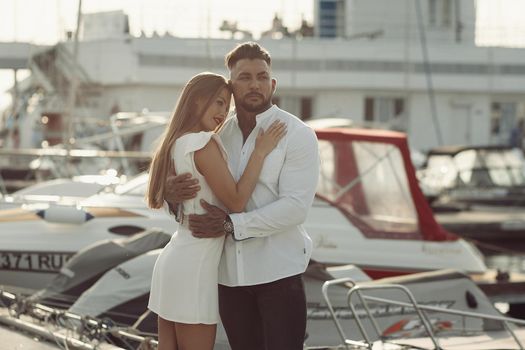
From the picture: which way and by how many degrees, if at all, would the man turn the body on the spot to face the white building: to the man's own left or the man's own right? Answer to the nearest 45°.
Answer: approximately 135° to the man's own right

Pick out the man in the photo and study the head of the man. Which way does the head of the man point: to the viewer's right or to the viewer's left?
to the viewer's left

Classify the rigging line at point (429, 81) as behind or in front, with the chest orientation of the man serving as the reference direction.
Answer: behind

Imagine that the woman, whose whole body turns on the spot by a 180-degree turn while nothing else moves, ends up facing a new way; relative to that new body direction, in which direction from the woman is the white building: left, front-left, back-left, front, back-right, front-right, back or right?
right

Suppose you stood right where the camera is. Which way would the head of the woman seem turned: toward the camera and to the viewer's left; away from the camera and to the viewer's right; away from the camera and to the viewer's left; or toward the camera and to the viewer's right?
toward the camera and to the viewer's right

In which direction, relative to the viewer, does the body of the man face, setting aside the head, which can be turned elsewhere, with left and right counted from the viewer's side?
facing the viewer and to the left of the viewer

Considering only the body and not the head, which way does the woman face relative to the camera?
to the viewer's right
